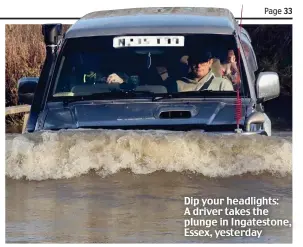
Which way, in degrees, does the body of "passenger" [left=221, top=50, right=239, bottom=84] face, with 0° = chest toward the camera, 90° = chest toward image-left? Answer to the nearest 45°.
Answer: approximately 0°

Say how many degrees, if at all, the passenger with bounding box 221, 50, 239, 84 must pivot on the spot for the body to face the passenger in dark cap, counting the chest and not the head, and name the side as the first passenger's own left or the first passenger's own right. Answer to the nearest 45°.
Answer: approximately 45° to the first passenger's own right
